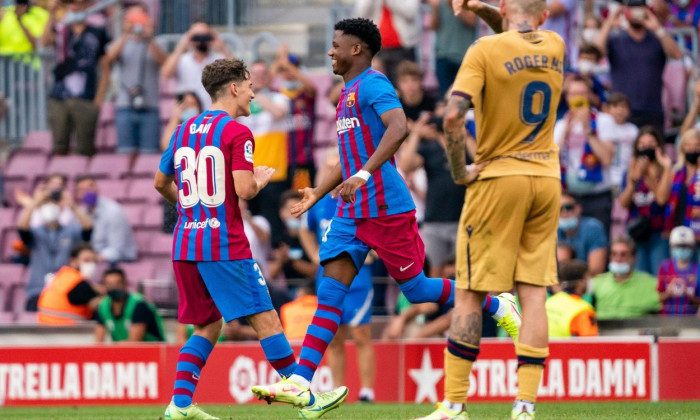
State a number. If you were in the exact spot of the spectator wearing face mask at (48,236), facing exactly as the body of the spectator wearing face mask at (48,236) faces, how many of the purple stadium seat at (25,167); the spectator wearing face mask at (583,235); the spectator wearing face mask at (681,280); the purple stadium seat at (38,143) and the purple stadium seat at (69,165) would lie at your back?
3

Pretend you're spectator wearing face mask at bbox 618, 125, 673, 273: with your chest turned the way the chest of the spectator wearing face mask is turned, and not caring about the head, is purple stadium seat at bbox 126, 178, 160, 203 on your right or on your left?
on your right

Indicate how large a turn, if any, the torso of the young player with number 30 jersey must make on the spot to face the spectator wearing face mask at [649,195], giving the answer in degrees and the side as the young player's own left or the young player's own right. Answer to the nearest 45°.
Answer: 0° — they already face them

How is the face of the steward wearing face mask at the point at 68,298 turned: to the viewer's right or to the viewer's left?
to the viewer's right

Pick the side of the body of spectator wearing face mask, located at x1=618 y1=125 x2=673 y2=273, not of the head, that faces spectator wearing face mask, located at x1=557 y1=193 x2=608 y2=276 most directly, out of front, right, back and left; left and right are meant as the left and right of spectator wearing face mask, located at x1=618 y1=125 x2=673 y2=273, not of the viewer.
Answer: right

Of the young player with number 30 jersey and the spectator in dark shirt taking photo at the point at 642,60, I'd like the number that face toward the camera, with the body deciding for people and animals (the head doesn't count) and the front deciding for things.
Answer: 1

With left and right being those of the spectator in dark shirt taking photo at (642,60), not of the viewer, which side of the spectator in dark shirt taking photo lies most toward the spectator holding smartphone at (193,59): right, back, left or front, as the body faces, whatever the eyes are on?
right

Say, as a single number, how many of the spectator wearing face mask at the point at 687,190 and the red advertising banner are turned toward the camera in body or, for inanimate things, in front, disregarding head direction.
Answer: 2
